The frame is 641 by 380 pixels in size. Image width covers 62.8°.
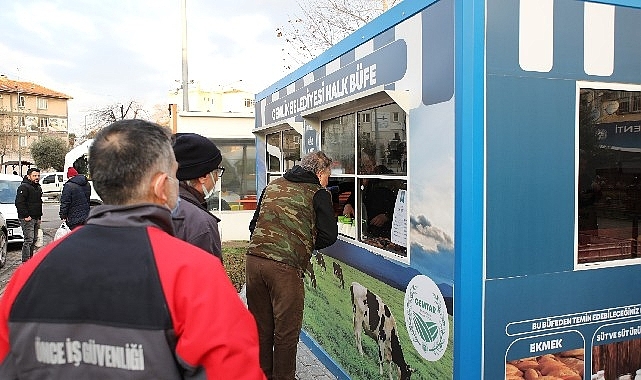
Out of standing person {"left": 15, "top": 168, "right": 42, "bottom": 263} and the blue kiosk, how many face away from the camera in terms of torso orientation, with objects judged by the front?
0

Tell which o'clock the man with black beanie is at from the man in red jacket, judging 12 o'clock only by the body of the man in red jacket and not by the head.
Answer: The man with black beanie is roughly at 11 o'clock from the man in red jacket.

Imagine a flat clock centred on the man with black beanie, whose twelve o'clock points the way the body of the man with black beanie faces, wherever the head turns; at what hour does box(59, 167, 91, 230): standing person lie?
The standing person is roughly at 10 o'clock from the man with black beanie.

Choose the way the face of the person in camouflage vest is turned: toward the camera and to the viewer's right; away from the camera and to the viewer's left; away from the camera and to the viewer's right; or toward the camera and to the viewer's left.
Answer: away from the camera and to the viewer's right

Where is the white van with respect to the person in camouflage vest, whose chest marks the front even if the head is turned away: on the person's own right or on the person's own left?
on the person's own left

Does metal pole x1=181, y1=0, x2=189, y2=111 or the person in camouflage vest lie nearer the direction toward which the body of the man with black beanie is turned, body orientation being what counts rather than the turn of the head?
the person in camouflage vest

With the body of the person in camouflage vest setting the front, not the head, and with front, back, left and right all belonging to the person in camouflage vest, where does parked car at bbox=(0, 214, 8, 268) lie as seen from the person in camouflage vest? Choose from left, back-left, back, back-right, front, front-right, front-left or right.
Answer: left

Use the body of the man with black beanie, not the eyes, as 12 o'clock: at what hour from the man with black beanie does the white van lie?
The white van is roughly at 10 o'clock from the man with black beanie.

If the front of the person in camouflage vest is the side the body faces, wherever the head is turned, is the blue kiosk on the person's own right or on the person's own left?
on the person's own right

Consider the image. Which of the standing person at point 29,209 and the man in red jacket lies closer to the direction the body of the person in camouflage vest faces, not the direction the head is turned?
the standing person

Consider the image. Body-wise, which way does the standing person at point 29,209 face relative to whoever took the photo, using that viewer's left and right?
facing the viewer and to the right of the viewer

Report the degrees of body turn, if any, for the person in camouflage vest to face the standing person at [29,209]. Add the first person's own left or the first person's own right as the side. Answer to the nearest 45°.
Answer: approximately 90° to the first person's own left

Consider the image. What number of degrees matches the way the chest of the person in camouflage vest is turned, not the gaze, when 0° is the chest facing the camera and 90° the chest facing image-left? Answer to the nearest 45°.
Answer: approximately 225°

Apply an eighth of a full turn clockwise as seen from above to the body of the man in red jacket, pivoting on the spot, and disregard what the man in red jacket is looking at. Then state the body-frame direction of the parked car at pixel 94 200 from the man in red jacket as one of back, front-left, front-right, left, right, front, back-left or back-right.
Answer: left

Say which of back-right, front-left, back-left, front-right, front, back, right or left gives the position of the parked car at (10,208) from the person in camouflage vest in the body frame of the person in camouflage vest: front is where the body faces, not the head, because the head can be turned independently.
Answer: left
